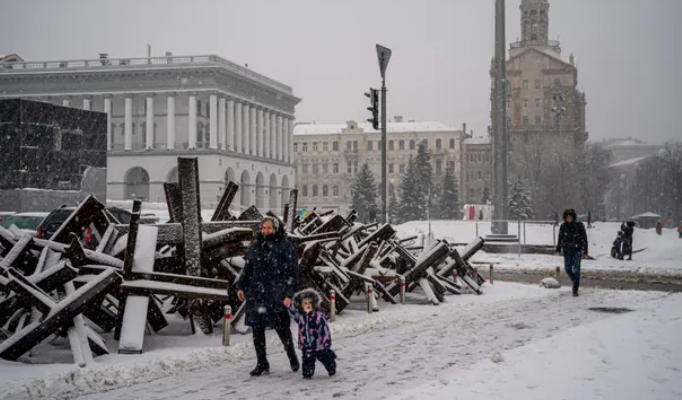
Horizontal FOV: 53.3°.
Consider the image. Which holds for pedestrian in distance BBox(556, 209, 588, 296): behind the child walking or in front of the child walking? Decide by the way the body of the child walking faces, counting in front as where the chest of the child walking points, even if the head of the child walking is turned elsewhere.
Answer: behind

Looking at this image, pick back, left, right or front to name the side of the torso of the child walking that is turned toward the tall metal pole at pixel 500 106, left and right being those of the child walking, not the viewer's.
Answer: back

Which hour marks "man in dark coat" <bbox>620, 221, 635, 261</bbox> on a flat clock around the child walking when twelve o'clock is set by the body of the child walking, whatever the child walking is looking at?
The man in dark coat is roughly at 7 o'clock from the child walking.

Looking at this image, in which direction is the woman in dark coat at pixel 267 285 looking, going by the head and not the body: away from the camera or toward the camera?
toward the camera

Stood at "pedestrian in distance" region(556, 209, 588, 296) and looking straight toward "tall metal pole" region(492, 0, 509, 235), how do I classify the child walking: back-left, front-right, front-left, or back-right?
back-left

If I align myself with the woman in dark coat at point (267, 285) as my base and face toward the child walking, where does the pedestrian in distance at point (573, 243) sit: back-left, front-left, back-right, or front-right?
front-left

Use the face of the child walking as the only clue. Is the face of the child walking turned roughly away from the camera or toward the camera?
toward the camera

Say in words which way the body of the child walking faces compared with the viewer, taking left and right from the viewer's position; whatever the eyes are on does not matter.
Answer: facing the viewer
